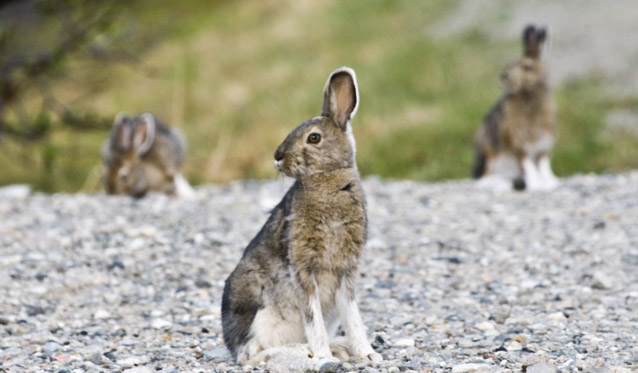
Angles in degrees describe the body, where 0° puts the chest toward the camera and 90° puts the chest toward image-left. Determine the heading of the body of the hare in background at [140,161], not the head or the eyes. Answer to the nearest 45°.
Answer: approximately 45°

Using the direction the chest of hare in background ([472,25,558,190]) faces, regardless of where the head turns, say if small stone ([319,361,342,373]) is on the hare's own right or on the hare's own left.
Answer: on the hare's own right

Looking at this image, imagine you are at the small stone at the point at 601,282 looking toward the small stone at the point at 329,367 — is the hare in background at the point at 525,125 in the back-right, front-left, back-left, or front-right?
back-right
